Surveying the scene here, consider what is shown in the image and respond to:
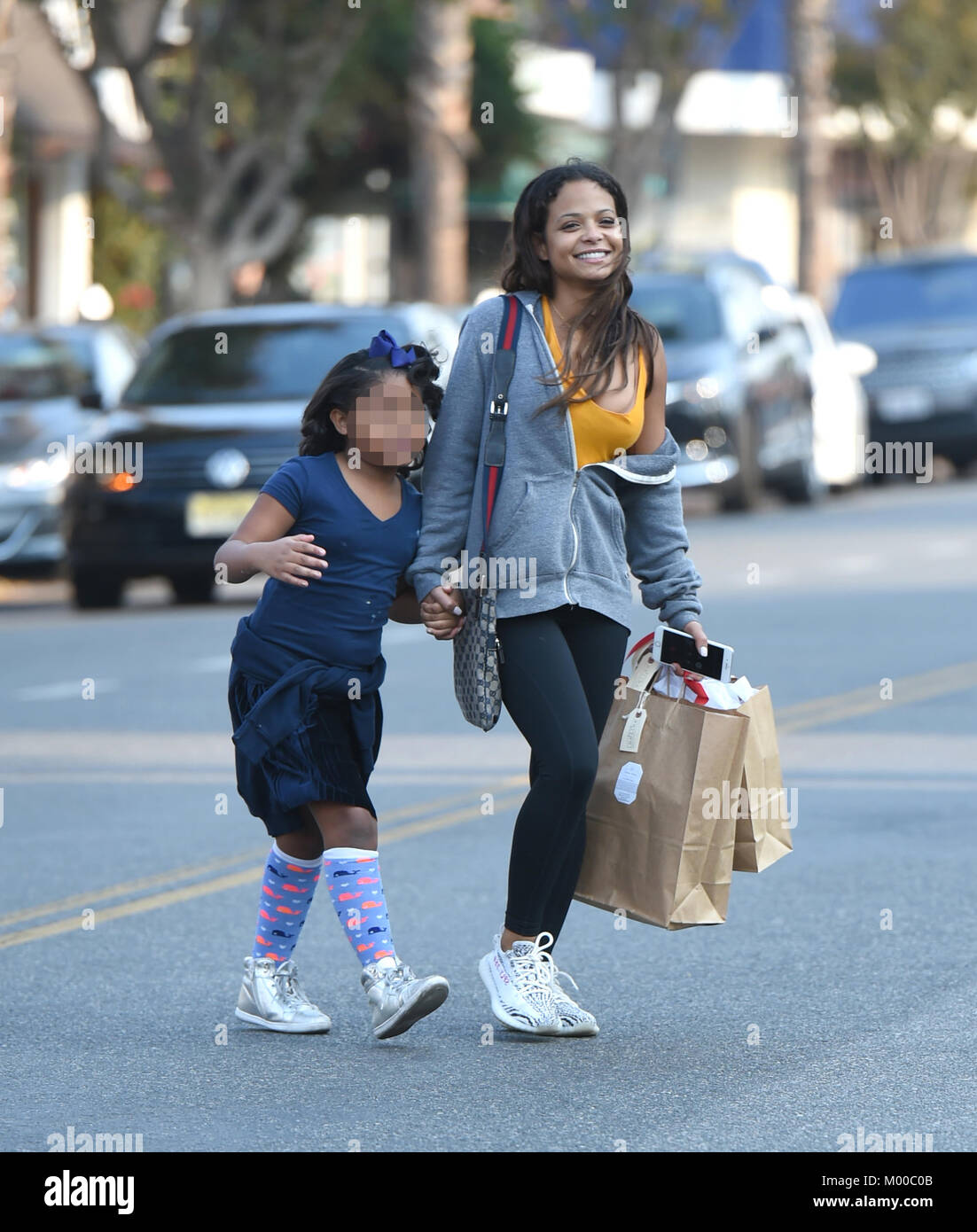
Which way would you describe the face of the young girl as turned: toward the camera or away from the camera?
toward the camera

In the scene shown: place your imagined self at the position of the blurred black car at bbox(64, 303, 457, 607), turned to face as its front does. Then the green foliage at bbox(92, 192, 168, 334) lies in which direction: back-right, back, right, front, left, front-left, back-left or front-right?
back-right

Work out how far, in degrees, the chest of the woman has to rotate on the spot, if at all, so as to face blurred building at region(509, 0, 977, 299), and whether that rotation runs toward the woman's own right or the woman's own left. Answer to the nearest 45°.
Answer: approximately 135° to the woman's own left

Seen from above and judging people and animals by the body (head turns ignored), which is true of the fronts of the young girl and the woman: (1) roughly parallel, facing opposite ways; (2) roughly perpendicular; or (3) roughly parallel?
roughly parallel

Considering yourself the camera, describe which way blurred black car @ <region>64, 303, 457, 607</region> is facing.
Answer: facing the viewer and to the left of the viewer

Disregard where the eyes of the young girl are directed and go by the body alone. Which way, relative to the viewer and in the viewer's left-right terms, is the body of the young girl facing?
facing the viewer and to the right of the viewer

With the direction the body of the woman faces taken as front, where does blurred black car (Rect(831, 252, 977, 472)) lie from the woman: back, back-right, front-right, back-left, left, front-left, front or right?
back-left

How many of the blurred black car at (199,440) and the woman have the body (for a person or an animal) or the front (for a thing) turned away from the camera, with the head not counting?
0

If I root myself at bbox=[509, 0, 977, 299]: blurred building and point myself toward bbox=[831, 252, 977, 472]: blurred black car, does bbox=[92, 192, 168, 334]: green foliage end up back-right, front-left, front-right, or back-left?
front-right

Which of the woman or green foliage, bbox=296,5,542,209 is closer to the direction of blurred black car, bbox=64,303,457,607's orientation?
the woman

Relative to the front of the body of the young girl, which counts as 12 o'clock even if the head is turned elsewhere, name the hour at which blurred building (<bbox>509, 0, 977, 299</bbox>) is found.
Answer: The blurred building is roughly at 8 o'clock from the young girl.

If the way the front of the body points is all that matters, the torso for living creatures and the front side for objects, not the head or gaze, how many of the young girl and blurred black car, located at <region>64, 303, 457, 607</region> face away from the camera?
0

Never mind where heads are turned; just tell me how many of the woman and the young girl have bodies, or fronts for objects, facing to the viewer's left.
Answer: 0
